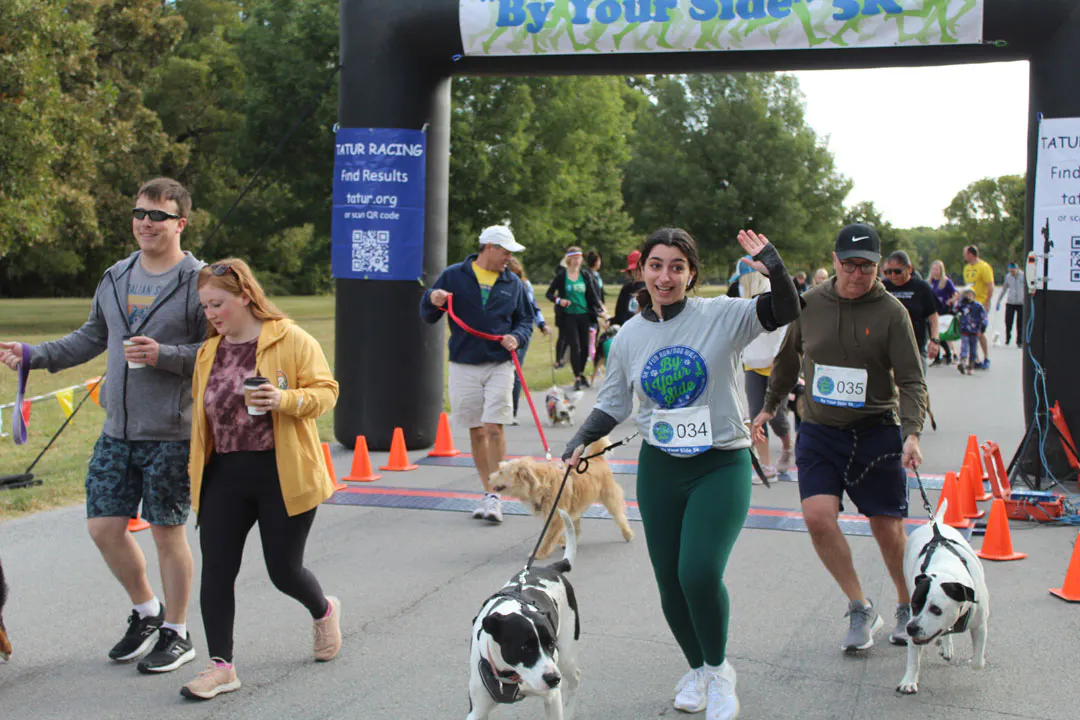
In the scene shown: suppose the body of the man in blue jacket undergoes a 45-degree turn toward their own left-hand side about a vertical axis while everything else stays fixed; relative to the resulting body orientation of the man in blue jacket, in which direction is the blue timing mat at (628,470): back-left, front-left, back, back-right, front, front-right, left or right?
left

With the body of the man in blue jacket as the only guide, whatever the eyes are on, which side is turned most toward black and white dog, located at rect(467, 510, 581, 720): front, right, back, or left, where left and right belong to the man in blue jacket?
front

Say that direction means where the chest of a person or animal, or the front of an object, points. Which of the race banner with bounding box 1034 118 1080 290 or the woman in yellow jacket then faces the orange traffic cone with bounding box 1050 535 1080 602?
the race banner

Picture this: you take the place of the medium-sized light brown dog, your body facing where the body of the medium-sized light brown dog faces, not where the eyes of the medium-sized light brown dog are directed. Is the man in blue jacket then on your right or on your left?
on your right

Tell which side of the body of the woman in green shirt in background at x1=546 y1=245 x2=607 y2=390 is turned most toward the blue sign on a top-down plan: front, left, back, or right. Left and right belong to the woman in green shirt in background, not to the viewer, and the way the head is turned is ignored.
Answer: front

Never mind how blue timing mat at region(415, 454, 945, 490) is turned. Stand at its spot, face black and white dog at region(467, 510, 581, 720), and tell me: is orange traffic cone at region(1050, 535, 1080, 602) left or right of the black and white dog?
left

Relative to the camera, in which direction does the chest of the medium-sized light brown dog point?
to the viewer's left

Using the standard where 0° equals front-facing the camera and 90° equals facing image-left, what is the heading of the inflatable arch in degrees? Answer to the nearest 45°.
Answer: approximately 0°

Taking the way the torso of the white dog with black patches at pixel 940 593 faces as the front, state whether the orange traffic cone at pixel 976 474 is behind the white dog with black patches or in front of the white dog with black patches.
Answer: behind

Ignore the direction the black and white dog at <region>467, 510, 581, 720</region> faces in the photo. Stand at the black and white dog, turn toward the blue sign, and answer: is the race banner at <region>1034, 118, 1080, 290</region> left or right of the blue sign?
right
